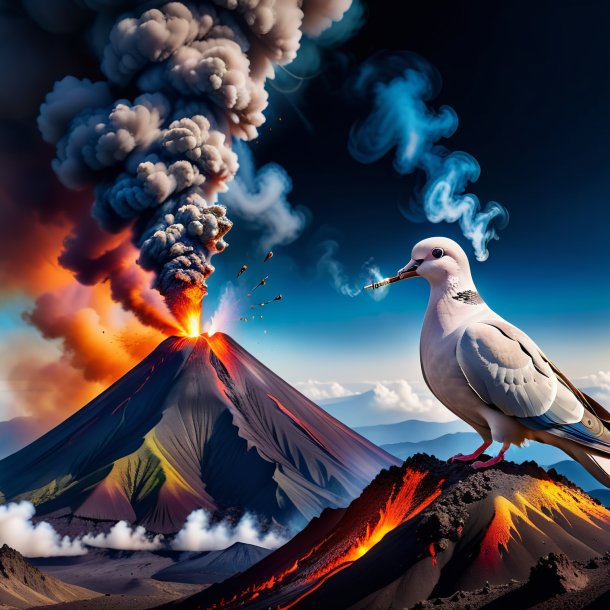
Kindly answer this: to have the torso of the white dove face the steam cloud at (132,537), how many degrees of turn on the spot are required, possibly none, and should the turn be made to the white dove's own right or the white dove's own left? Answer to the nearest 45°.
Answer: approximately 45° to the white dove's own right

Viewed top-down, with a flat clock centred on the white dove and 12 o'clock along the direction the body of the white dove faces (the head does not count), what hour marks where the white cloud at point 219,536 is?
The white cloud is roughly at 2 o'clock from the white dove.

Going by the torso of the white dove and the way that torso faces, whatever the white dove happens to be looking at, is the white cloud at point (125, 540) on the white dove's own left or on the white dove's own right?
on the white dove's own right

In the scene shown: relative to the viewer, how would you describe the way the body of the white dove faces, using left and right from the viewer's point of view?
facing to the left of the viewer
